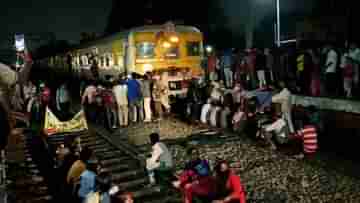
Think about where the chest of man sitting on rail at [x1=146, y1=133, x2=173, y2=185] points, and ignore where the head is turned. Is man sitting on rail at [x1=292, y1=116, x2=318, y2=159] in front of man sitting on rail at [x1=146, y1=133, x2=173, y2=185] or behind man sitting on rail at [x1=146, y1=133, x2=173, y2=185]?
behind

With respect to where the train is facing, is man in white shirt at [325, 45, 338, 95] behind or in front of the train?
in front

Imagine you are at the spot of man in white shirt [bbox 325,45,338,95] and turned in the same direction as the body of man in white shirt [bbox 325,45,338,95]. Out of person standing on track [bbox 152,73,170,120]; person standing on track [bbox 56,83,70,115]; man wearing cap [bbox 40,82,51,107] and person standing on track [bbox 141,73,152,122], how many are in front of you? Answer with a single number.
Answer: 4

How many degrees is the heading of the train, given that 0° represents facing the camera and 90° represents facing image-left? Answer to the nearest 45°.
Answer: approximately 315°

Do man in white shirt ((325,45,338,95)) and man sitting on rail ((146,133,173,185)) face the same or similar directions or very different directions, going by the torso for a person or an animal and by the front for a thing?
same or similar directions

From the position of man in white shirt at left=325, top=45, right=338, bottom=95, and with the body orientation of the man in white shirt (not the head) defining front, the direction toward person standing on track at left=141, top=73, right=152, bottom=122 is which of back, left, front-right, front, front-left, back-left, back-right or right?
front

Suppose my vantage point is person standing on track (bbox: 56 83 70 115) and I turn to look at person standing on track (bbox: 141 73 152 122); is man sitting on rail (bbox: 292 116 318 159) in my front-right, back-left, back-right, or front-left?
front-right
